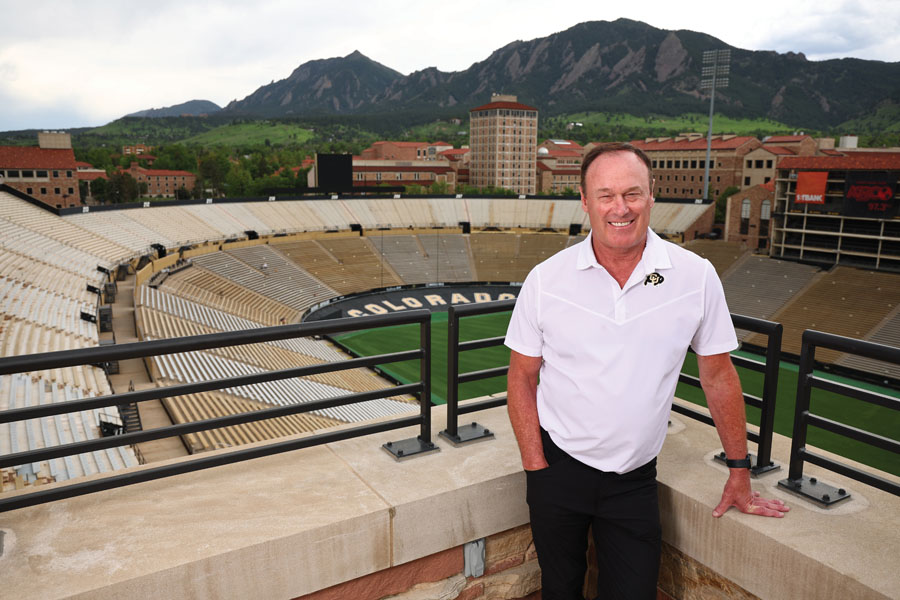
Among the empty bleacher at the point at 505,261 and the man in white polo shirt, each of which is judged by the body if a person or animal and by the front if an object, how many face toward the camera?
2

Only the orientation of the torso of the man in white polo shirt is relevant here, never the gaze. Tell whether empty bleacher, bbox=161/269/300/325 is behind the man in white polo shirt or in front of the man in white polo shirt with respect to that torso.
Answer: behind

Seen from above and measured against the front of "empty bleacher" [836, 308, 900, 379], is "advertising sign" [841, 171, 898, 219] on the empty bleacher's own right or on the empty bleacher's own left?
on the empty bleacher's own right

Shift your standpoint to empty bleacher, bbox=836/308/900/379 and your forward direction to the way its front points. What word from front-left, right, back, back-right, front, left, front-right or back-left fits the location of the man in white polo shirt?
front-left

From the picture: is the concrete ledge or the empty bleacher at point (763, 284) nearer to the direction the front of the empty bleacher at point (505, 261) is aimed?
the concrete ledge

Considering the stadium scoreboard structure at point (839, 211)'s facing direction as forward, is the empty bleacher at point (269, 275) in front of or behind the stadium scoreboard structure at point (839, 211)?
in front

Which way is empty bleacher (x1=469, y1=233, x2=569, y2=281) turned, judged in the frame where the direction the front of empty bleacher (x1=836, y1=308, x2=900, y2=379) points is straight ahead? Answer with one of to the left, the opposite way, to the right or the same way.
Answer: to the left

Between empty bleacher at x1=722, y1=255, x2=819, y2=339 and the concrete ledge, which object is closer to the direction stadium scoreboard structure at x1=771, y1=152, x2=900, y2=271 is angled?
the empty bleacher

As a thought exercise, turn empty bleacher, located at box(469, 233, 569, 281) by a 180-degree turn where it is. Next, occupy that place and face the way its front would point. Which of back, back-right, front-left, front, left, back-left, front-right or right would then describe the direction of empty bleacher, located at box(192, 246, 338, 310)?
back-left

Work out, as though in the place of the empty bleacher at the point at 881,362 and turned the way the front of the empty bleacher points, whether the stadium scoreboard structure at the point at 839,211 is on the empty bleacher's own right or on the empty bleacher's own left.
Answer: on the empty bleacher's own right

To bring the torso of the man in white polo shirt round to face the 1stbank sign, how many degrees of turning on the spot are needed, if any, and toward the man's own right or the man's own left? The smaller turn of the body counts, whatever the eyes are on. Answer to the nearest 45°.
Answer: approximately 180°

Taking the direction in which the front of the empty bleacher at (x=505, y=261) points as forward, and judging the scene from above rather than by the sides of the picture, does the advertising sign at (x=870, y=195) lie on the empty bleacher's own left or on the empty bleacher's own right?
on the empty bleacher's own left

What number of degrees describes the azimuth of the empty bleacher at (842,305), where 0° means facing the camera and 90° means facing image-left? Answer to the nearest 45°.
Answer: approximately 45°

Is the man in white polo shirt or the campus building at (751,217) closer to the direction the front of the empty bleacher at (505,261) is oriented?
the man in white polo shirt

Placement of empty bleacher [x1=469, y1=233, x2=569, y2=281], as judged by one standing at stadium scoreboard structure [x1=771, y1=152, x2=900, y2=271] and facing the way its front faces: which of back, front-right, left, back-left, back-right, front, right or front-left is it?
front-right

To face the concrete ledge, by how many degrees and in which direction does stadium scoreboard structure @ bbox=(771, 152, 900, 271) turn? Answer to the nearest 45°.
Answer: approximately 45° to its left
